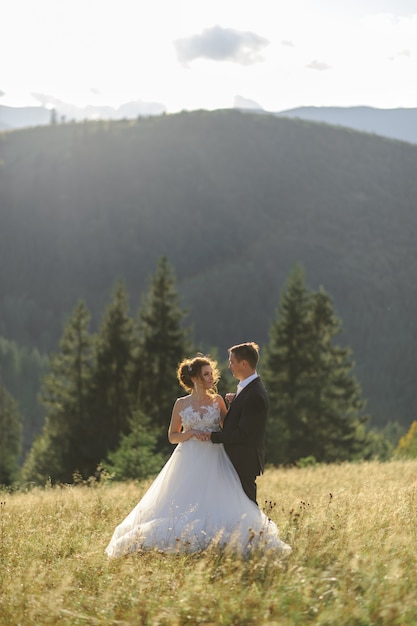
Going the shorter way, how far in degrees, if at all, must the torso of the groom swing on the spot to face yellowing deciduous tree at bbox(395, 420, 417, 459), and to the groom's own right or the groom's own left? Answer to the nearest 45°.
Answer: approximately 90° to the groom's own right

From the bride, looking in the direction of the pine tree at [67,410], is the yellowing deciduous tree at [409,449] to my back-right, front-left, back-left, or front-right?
front-right

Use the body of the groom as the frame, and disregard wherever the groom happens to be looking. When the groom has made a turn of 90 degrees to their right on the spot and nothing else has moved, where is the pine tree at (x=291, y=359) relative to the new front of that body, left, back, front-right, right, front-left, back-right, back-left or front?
front

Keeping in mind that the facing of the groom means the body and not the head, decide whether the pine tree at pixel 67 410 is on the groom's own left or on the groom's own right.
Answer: on the groom's own right

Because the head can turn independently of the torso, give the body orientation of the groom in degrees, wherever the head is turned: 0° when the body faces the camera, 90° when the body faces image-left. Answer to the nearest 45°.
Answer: approximately 90°

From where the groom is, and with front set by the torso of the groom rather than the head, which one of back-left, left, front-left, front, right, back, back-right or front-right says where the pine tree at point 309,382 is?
right

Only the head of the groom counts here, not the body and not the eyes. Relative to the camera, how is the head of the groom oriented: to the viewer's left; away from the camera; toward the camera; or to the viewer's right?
to the viewer's left
